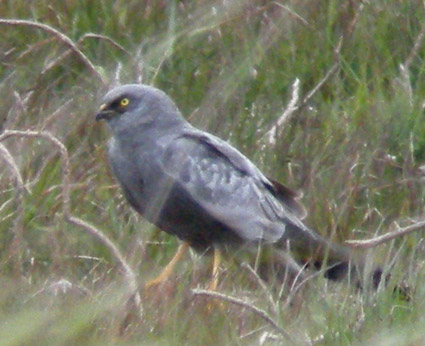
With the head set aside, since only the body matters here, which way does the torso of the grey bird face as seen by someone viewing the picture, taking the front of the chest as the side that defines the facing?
to the viewer's left

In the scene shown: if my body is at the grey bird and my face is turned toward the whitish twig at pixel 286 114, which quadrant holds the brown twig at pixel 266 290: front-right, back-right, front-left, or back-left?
back-right

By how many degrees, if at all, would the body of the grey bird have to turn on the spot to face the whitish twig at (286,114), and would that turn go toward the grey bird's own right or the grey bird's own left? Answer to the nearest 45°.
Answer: approximately 135° to the grey bird's own right

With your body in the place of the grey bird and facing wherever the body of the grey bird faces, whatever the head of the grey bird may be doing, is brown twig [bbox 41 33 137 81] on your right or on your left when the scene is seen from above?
on your right

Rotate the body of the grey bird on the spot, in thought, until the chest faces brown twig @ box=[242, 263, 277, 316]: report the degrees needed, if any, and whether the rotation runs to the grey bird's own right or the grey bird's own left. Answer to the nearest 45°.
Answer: approximately 90° to the grey bird's own left
